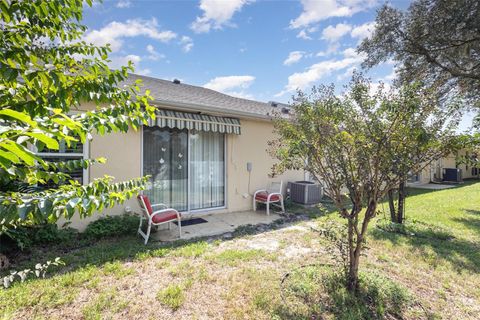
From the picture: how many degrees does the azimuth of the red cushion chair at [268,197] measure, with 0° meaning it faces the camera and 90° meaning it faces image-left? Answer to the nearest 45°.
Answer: approximately 45°

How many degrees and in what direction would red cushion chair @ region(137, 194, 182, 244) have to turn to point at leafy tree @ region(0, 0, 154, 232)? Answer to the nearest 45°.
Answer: approximately 135° to its right

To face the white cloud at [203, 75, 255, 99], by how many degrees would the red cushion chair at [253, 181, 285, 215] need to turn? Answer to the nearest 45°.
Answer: approximately 135° to its right

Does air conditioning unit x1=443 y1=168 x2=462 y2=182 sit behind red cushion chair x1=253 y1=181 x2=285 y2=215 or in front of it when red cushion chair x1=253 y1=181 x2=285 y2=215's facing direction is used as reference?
behind

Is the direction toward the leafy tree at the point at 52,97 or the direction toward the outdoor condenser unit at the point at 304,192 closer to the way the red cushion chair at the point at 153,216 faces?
the outdoor condenser unit

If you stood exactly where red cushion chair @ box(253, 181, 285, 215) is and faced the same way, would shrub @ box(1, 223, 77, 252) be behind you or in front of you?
in front

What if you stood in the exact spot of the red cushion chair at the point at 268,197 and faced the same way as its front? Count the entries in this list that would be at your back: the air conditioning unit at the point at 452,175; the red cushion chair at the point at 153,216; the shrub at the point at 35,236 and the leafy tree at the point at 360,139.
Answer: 1

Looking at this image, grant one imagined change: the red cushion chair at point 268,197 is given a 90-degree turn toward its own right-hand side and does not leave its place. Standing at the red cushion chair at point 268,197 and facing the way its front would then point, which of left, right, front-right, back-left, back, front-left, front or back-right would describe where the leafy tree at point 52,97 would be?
back-left
